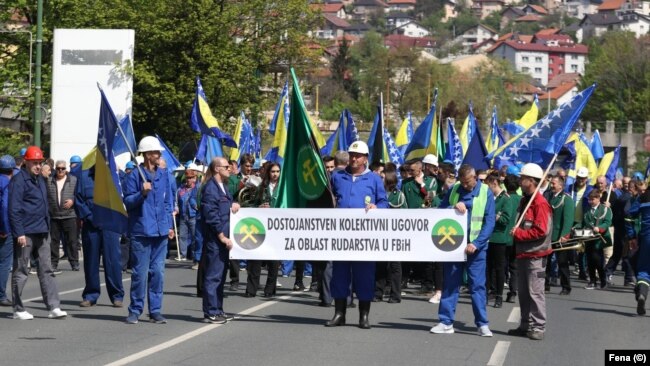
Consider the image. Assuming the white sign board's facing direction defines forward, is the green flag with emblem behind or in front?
in front

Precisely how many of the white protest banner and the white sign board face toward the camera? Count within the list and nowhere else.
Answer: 2

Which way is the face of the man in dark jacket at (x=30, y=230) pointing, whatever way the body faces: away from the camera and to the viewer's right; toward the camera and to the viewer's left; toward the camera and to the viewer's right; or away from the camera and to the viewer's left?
toward the camera and to the viewer's right

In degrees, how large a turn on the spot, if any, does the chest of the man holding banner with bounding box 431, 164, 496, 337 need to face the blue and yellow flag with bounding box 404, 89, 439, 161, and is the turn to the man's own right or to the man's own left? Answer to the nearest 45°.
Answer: approximately 135° to the man's own right

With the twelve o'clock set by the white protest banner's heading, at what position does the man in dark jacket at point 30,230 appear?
The man in dark jacket is roughly at 3 o'clock from the white protest banner.

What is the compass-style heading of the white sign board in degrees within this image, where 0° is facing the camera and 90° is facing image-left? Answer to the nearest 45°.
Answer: approximately 0°

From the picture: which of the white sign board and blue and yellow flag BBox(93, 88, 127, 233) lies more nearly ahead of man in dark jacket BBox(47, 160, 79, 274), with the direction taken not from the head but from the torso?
the blue and yellow flag

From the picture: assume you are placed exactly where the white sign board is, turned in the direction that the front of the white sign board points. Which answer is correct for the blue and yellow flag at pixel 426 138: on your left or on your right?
on your left
